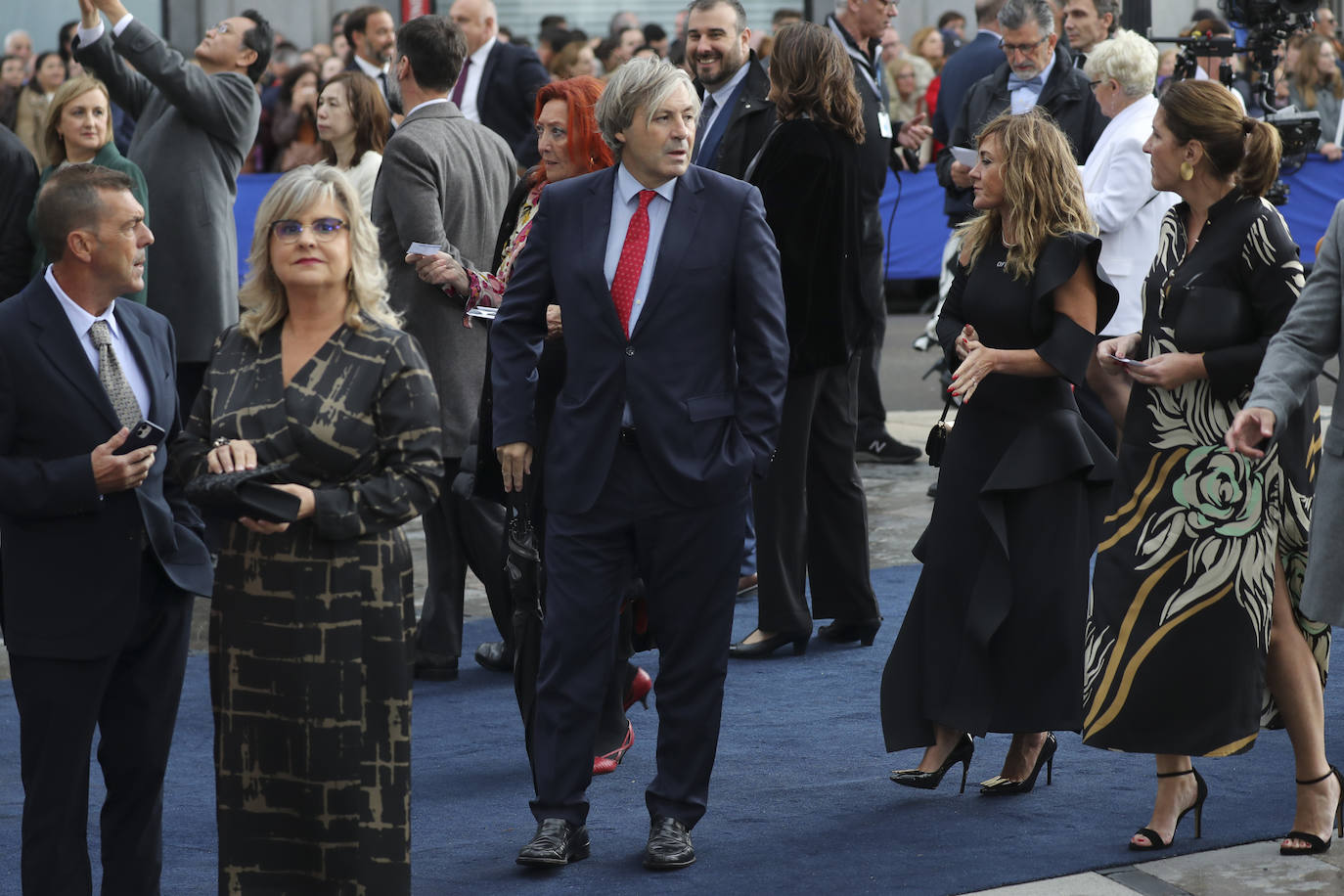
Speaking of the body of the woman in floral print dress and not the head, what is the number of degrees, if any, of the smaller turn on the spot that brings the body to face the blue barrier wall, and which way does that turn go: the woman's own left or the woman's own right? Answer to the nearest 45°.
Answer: approximately 135° to the woman's own right

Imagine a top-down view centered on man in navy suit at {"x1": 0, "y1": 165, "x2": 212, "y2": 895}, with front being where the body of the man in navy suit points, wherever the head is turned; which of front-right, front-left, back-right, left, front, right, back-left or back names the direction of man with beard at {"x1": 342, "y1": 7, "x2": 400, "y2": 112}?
back-left

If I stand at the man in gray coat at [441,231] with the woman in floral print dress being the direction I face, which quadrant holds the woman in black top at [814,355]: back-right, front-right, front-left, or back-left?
front-left

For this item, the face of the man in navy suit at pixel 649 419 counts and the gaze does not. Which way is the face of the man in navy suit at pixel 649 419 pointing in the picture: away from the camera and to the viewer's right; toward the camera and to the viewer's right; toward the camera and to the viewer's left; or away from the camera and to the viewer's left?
toward the camera and to the viewer's right

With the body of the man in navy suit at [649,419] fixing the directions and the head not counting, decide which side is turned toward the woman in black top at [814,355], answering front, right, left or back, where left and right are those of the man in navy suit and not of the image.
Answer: back

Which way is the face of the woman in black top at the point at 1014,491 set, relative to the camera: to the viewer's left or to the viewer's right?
to the viewer's left

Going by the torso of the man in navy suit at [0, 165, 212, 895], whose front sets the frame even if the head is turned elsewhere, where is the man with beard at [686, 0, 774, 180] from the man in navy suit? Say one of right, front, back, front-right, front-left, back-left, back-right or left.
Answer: left

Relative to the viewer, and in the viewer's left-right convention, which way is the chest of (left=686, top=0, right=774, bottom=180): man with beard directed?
facing the viewer and to the left of the viewer

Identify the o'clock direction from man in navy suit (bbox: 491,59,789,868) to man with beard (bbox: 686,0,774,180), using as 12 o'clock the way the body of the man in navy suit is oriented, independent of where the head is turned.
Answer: The man with beard is roughly at 6 o'clock from the man in navy suit.

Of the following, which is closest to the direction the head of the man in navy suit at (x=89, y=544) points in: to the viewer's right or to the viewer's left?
to the viewer's right

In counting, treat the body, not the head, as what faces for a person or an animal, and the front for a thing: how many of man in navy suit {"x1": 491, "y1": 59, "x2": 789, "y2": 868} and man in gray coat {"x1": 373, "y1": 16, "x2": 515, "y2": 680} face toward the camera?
1

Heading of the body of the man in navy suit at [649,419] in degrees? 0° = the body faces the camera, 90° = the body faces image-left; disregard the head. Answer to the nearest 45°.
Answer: approximately 0°

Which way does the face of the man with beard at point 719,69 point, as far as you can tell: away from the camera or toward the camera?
toward the camera

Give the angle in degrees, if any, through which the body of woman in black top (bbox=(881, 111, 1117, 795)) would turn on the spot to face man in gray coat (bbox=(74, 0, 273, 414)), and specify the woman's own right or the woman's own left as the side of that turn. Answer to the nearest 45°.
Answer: approximately 90° to the woman's own right
